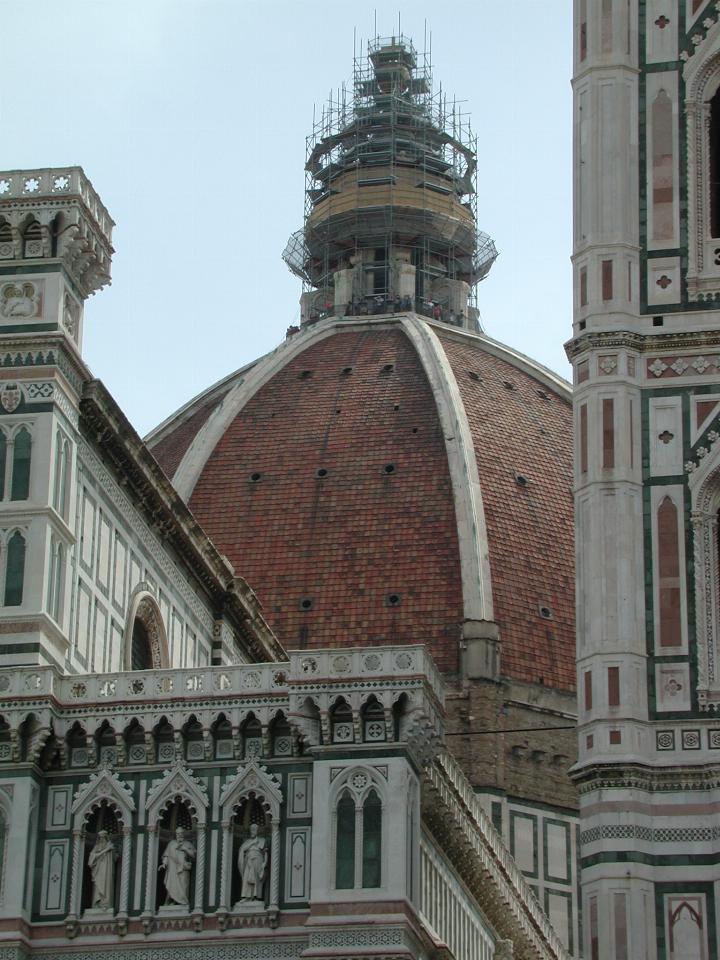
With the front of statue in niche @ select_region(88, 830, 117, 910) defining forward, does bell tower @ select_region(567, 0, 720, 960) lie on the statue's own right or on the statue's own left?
on the statue's own left

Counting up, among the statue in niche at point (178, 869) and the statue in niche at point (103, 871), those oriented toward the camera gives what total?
2

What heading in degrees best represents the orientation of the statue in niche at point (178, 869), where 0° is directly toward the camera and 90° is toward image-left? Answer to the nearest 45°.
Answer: approximately 0°

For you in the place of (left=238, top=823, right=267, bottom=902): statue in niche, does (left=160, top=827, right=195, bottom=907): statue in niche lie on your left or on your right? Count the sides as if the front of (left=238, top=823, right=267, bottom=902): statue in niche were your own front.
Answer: on your right

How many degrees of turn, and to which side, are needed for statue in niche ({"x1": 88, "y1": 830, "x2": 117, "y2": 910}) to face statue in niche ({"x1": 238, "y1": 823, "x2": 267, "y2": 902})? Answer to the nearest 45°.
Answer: approximately 90° to its left

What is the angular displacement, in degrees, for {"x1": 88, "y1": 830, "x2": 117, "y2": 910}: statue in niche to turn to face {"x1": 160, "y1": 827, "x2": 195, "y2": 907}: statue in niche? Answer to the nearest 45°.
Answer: approximately 90° to its left

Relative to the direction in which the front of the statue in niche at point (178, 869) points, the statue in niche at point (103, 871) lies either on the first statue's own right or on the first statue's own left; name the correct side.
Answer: on the first statue's own right

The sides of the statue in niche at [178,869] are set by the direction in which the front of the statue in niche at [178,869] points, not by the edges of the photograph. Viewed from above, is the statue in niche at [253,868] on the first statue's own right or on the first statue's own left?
on the first statue's own left

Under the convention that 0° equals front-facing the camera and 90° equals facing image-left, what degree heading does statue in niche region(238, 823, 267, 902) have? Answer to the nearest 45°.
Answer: approximately 0°
